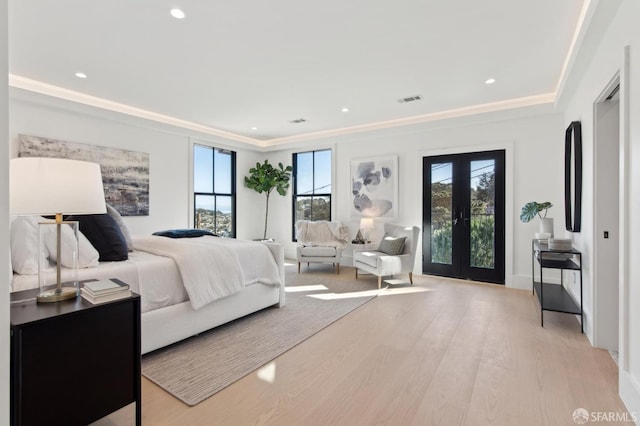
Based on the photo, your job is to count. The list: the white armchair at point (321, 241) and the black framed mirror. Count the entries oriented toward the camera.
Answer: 1

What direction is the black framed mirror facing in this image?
to the viewer's left

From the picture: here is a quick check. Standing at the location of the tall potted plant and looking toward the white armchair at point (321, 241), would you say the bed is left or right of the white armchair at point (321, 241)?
right

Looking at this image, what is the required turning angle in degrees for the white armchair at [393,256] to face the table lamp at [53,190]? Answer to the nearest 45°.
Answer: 0° — it already faces it

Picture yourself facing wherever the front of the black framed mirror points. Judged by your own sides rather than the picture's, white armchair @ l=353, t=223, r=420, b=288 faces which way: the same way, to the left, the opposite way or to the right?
to the left

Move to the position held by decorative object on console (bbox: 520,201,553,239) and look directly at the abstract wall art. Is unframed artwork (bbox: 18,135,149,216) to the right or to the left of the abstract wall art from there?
left

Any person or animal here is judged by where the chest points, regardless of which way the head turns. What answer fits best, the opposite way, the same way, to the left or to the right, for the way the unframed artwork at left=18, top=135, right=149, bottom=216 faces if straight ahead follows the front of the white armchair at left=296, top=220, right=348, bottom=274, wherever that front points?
to the left

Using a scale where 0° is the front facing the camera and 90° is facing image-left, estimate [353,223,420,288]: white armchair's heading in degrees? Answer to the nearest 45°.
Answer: approximately 45°

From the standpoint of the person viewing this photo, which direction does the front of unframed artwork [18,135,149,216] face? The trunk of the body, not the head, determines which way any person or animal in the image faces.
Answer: facing the viewer and to the right of the viewer

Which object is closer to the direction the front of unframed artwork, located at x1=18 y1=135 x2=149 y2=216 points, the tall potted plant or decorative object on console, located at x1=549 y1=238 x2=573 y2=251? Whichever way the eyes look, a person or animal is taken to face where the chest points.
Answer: the decorative object on console

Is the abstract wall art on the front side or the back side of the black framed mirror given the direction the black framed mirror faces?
on the front side

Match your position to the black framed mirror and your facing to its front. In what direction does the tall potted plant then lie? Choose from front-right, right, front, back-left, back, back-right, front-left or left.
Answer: front

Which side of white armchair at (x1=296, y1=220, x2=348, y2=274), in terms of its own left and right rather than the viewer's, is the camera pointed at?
front
